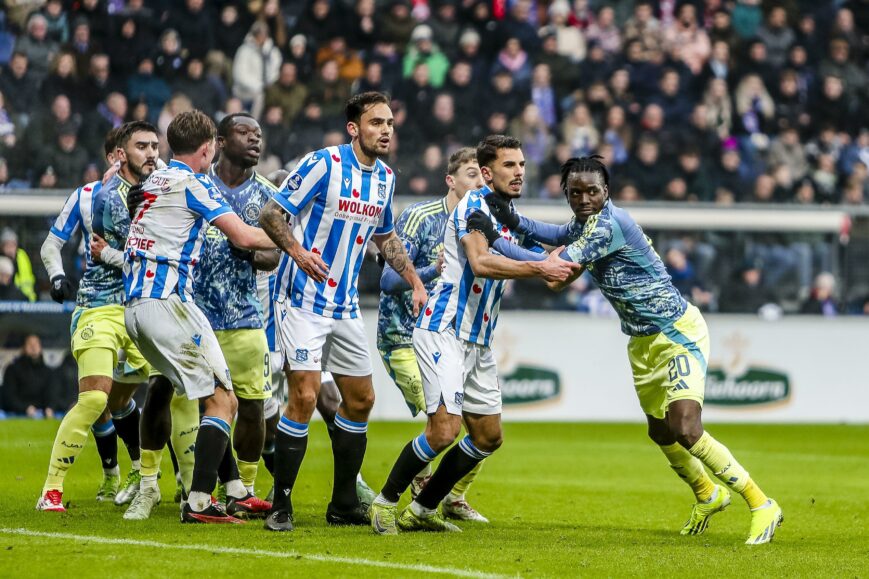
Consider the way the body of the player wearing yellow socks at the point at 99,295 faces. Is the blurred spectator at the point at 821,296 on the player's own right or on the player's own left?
on the player's own left

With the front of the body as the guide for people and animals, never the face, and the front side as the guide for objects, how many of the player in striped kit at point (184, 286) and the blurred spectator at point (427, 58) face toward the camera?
1

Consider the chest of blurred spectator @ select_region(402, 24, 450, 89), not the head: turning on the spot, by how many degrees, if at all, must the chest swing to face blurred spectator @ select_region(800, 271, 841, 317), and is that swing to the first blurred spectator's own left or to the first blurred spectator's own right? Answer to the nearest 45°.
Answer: approximately 45° to the first blurred spectator's own left

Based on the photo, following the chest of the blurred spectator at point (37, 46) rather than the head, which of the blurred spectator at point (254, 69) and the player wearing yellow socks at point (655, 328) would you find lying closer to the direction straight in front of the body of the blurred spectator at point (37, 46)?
the player wearing yellow socks

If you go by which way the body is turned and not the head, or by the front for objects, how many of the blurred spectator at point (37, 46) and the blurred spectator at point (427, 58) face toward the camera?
2

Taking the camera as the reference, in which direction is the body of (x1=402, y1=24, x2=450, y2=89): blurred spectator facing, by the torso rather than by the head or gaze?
toward the camera

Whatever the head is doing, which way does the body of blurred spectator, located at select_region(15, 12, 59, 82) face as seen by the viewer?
toward the camera

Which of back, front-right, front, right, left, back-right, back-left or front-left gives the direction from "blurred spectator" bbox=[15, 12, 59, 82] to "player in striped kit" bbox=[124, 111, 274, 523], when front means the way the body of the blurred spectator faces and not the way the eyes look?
front

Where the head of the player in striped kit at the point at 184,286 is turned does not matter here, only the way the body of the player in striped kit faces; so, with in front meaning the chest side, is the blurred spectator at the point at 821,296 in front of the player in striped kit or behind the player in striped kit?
in front

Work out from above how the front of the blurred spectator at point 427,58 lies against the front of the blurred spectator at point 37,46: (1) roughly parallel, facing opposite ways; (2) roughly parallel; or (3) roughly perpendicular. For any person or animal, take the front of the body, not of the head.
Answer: roughly parallel

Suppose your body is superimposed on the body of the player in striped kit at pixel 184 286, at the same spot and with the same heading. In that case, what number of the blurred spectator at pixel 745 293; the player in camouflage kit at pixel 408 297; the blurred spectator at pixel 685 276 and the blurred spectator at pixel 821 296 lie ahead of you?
4

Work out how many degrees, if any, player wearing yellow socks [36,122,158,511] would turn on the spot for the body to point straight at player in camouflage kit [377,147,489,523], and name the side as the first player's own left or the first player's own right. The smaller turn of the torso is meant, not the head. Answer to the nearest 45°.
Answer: approximately 45° to the first player's own left

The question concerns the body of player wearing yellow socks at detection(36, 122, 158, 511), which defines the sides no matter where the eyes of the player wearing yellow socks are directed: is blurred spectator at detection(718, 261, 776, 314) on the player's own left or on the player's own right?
on the player's own left

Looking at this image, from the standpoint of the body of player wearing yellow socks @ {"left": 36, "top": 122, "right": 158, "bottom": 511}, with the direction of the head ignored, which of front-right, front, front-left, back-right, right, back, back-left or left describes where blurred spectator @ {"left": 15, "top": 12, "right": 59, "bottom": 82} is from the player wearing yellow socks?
back-left

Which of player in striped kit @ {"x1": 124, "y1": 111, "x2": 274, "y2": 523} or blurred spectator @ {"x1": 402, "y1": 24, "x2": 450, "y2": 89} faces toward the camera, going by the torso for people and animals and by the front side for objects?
the blurred spectator

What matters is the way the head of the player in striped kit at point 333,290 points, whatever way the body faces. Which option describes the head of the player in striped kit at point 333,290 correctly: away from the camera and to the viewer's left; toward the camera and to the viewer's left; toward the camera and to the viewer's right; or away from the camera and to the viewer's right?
toward the camera and to the viewer's right

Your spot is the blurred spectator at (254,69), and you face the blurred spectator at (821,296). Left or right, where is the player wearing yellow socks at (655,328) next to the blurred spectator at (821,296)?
right

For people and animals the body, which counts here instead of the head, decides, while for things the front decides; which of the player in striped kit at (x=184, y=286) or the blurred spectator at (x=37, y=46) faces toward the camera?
the blurred spectator

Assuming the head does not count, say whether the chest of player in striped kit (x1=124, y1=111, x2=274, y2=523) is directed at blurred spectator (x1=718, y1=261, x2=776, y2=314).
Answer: yes

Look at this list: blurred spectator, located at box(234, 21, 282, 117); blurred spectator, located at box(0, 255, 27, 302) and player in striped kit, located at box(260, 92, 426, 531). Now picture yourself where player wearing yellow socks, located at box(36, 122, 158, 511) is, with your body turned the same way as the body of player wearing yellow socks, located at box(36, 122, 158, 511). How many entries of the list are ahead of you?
1
